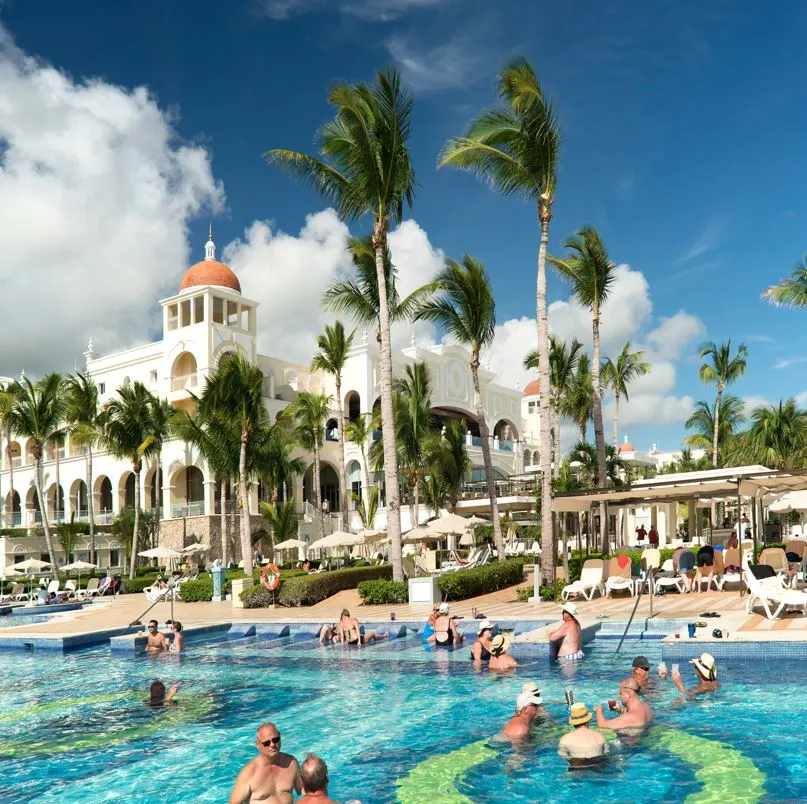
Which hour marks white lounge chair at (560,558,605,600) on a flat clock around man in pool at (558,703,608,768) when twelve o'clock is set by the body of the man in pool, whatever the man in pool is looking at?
The white lounge chair is roughly at 12 o'clock from the man in pool.

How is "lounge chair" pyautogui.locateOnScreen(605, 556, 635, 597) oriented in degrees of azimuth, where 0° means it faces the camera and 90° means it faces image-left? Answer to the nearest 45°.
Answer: approximately 0°

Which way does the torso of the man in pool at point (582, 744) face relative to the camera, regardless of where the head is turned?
away from the camera

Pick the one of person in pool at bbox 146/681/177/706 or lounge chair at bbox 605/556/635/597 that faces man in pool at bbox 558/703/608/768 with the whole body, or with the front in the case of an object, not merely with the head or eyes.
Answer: the lounge chair

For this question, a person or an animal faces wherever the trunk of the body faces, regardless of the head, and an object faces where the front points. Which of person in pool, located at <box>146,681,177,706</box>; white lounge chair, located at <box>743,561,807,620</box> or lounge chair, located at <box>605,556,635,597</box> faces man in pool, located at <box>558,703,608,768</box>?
the lounge chair

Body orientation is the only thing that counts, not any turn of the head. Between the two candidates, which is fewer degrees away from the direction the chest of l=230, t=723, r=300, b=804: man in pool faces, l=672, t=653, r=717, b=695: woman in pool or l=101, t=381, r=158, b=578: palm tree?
the woman in pool

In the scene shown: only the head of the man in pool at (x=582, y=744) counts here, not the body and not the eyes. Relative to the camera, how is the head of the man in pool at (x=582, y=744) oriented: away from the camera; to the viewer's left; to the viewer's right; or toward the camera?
away from the camera
